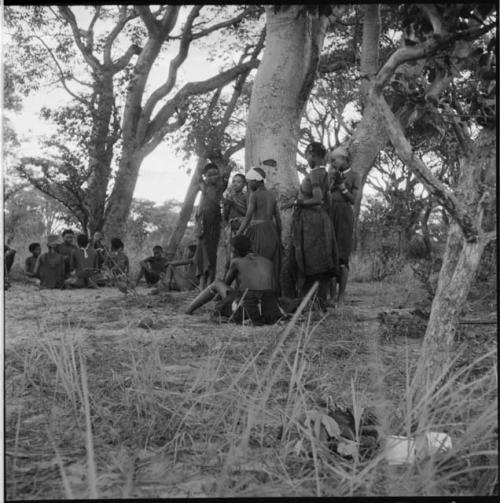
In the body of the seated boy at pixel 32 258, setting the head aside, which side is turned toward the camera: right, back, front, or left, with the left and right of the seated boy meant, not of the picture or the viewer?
right

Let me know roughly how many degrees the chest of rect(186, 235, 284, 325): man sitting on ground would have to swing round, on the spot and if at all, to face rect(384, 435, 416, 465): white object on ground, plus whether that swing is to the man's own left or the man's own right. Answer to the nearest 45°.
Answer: approximately 135° to the man's own left

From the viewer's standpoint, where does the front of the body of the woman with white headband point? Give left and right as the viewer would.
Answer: facing away from the viewer and to the left of the viewer

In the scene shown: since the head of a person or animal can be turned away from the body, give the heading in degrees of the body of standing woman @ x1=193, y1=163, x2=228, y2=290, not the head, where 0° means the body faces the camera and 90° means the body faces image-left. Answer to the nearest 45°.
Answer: approximately 0°

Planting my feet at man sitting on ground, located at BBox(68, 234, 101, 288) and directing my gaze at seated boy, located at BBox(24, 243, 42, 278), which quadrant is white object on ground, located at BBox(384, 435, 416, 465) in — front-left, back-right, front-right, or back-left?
back-left

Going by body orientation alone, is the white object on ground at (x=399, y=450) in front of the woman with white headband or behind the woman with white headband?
behind

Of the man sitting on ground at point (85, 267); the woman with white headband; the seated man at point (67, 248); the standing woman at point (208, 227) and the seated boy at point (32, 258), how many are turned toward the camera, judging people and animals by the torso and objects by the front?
3

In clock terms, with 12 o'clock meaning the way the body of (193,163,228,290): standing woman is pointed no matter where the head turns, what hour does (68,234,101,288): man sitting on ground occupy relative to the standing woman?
The man sitting on ground is roughly at 4 o'clock from the standing woman.
